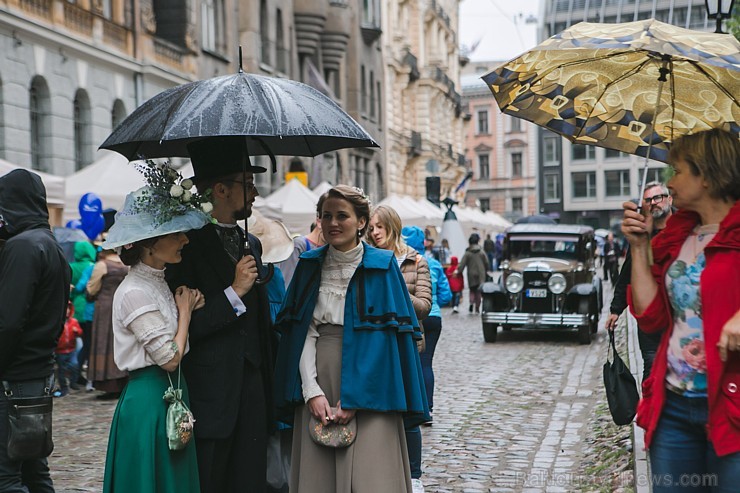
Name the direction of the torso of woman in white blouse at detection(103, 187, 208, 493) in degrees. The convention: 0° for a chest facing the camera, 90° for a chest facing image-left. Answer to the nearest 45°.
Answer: approximately 270°

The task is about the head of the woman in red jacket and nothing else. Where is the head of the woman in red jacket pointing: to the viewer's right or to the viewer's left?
to the viewer's left

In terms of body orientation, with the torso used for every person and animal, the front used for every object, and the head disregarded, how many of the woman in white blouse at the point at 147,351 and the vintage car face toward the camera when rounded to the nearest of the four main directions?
1

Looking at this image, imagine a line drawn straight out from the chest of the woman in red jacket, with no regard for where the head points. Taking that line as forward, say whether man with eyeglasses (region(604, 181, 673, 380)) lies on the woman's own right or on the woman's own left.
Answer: on the woman's own right

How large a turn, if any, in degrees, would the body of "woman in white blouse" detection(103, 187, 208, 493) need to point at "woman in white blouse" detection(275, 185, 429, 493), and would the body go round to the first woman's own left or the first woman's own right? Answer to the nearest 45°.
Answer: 0° — they already face them

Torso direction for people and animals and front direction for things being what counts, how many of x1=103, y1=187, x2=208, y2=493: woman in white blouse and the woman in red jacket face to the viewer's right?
1

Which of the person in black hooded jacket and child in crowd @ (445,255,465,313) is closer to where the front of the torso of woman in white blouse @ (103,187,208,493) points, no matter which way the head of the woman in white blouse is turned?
the child in crowd

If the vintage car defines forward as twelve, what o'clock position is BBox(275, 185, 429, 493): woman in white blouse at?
The woman in white blouse is roughly at 12 o'clock from the vintage car.

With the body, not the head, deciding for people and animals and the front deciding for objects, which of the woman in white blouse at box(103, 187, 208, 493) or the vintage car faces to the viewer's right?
the woman in white blouse

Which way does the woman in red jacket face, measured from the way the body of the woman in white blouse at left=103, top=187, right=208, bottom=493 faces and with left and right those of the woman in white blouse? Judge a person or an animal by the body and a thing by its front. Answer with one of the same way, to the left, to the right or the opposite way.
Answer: the opposite way
